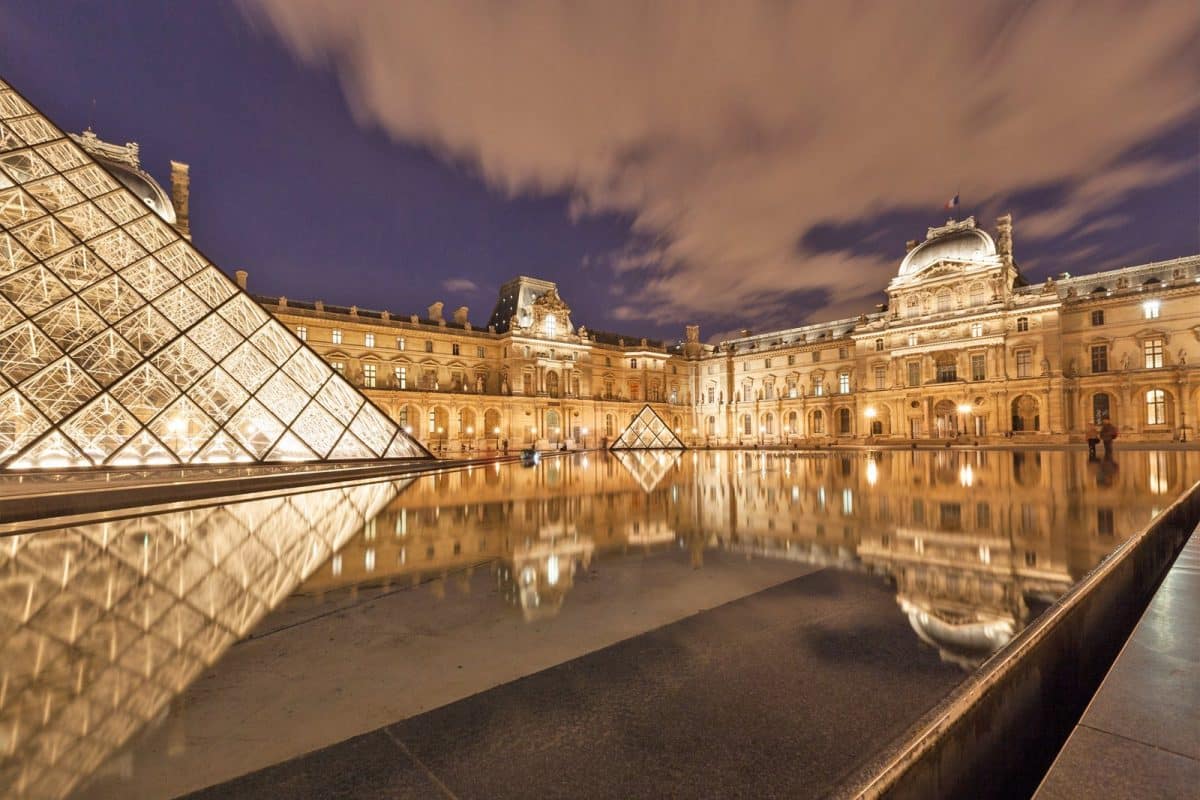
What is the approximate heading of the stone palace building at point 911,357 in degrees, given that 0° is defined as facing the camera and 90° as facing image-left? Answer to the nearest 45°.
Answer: approximately 0°

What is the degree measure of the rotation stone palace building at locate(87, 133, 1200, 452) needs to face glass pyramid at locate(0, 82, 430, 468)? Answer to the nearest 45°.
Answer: approximately 45° to its right
